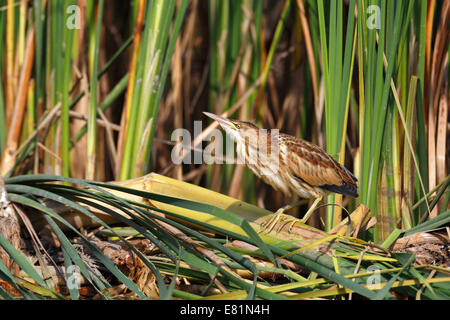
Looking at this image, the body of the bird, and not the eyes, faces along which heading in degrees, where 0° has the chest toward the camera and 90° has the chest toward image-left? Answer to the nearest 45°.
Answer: approximately 90°
